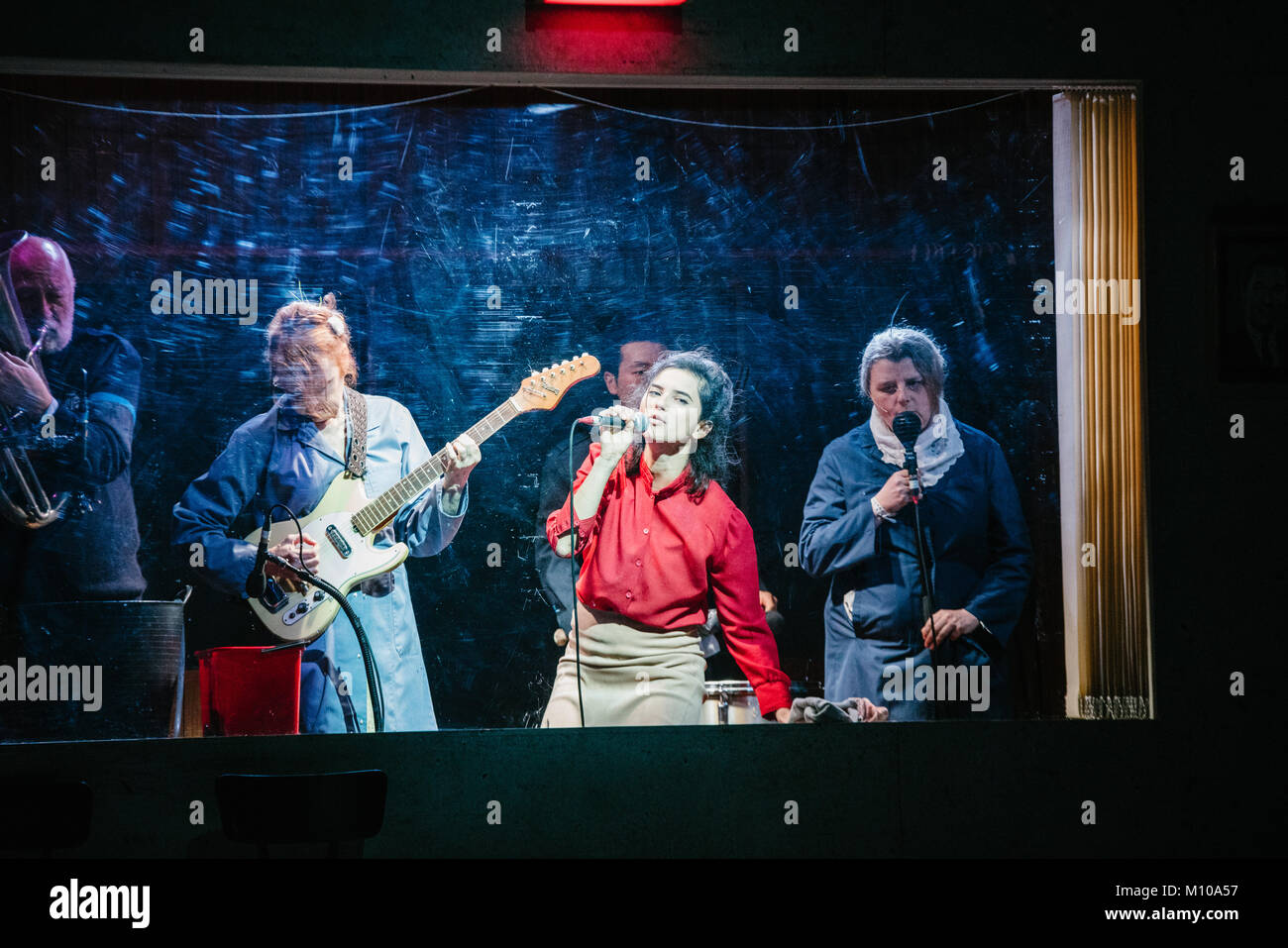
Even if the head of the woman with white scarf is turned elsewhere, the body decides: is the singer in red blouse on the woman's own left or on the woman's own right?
on the woman's own right

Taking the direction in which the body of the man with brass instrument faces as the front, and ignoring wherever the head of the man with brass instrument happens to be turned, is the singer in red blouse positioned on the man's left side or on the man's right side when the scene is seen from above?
on the man's left side

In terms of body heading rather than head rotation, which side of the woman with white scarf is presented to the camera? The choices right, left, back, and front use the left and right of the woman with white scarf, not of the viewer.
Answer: front

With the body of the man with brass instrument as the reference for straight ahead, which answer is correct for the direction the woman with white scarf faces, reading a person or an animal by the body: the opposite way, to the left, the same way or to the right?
the same way

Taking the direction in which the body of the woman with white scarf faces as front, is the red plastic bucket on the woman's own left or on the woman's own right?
on the woman's own right

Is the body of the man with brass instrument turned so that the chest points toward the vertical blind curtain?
no

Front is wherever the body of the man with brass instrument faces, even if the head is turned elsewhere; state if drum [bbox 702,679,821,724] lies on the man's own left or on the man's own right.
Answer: on the man's own left

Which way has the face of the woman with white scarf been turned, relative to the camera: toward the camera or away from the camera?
toward the camera

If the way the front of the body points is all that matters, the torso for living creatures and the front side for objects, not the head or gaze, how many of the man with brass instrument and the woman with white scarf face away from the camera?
0
